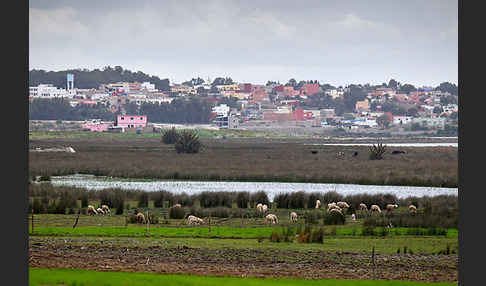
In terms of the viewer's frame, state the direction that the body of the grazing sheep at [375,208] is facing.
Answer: to the viewer's right

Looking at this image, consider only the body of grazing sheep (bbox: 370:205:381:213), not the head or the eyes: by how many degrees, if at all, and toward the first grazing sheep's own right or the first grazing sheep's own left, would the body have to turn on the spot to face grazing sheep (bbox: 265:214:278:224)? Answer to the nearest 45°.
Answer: approximately 135° to the first grazing sheep's own right

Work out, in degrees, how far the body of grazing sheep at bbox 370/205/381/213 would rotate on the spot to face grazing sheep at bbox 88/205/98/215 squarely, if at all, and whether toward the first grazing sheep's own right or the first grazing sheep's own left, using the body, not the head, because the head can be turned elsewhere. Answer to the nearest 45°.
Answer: approximately 180°

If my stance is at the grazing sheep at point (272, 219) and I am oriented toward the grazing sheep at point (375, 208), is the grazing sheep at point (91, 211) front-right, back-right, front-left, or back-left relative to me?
back-left

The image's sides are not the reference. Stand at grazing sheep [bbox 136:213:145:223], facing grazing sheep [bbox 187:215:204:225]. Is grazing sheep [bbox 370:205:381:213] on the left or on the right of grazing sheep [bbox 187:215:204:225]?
left

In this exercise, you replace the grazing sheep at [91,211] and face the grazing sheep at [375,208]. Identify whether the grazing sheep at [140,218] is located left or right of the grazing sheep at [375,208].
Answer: right

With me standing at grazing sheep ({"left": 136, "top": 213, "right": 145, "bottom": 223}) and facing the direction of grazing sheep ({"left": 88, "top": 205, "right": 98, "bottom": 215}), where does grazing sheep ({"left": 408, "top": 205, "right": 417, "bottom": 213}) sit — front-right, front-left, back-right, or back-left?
back-right
